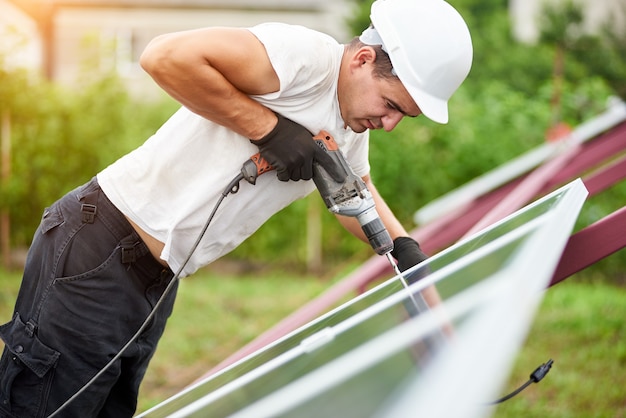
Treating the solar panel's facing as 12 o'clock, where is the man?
The man is roughly at 2 o'clock from the solar panel.

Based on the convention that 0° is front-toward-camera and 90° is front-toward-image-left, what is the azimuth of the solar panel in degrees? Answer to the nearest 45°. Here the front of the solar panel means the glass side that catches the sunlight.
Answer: approximately 45°

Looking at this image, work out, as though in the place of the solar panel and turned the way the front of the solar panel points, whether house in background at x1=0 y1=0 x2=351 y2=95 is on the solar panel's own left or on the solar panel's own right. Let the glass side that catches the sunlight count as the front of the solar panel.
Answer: on the solar panel's own right

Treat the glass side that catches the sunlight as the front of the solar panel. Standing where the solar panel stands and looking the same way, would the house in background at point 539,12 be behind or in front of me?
behind
